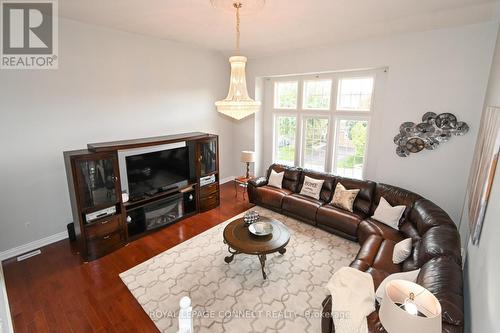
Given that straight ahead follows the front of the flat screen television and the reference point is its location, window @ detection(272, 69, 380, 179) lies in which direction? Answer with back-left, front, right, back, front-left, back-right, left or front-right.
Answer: front-left

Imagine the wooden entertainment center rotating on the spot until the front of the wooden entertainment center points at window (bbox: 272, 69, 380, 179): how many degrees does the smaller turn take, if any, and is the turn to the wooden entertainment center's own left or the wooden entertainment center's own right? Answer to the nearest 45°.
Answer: approximately 45° to the wooden entertainment center's own left

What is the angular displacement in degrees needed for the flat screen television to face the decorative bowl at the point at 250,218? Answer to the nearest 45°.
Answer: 0° — it already faces it

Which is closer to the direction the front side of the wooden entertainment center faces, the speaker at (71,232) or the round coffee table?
the round coffee table

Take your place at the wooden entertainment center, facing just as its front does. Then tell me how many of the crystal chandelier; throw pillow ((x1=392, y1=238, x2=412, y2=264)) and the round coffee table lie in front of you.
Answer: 3

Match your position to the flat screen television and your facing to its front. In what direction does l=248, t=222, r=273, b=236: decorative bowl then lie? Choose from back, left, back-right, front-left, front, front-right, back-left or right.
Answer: front

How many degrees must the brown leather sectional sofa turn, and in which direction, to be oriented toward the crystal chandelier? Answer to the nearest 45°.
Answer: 0° — it already faces it

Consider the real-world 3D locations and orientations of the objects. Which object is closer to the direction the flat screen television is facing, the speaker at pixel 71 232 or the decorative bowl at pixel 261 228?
the decorative bowl

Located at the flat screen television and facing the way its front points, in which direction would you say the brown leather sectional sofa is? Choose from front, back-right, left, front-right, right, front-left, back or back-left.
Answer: front

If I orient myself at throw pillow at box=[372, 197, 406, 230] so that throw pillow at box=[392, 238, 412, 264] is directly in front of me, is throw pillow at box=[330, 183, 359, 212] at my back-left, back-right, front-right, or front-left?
back-right

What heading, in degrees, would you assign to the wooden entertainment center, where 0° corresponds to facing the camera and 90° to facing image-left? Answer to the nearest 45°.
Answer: approximately 315°

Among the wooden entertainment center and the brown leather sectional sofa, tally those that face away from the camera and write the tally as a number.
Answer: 0

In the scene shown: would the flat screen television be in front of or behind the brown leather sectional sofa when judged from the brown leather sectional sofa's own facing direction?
in front

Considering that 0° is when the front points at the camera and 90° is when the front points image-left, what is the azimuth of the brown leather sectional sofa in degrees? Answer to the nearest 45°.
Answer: approximately 45°
